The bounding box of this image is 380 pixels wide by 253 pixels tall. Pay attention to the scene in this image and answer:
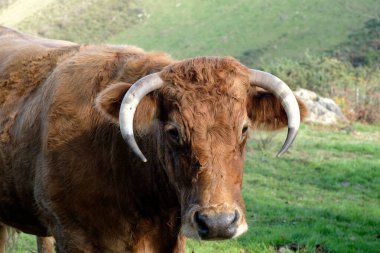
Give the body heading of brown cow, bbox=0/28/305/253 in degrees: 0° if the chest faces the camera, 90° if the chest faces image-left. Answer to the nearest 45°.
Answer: approximately 315°
